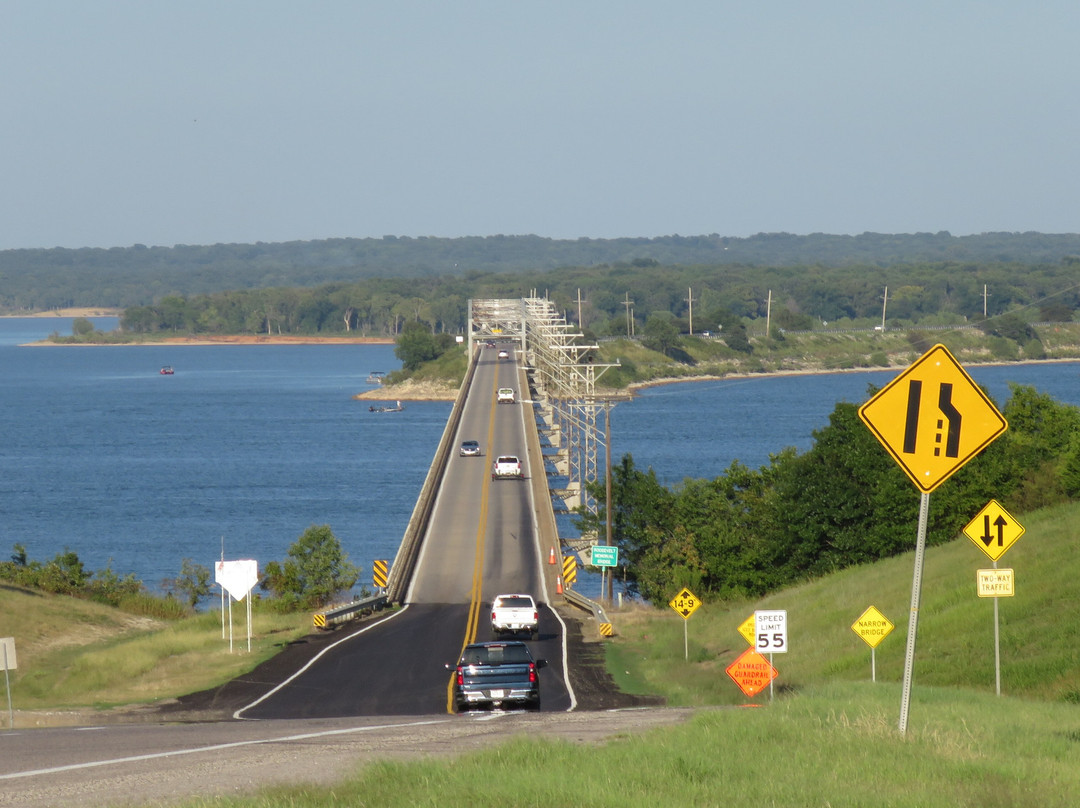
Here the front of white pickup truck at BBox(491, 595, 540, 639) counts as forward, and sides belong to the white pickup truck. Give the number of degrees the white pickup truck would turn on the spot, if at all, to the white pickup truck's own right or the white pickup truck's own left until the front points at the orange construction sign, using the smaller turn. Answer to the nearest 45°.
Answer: approximately 180°

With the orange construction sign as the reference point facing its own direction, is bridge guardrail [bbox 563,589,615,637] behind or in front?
behind

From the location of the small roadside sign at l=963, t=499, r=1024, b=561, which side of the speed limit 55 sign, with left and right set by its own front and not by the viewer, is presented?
left

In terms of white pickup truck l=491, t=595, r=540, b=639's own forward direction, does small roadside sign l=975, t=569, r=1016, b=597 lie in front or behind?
behind

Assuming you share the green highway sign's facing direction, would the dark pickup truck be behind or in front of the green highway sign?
in front

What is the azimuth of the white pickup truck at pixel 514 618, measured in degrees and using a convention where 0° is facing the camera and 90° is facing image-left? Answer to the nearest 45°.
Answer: approximately 180°

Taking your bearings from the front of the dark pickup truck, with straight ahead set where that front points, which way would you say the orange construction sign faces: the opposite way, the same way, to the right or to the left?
the opposite way

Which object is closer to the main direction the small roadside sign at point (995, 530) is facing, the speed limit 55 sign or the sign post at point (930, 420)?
the sign post

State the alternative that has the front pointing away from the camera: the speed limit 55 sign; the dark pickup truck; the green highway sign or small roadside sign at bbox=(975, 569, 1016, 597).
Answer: the dark pickup truck

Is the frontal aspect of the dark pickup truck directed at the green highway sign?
yes

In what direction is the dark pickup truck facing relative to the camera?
away from the camera

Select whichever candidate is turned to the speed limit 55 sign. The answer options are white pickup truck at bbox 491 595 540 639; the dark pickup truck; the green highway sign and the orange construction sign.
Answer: the green highway sign

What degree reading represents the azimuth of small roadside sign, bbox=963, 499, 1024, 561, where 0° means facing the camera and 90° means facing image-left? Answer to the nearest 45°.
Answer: approximately 0°

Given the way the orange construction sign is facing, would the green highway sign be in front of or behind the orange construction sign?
behind
